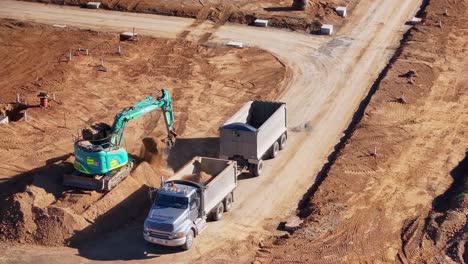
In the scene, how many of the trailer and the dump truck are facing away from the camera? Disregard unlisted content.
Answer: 0

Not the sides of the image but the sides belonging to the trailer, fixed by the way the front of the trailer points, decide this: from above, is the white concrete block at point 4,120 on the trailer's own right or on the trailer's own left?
on the trailer's own right

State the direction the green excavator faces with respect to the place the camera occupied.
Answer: facing away from the viewer and to the right of the viewer

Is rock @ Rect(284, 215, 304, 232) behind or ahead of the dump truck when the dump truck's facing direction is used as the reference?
behind

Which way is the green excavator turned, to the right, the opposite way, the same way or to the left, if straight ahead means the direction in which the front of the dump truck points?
the opposite way

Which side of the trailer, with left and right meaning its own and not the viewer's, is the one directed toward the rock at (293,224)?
left

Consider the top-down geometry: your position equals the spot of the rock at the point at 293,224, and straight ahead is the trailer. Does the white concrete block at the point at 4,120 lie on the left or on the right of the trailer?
left

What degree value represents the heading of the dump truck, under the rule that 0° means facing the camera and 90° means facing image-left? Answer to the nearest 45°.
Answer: approximately 45°

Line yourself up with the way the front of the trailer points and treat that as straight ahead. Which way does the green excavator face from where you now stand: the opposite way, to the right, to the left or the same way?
the opposite way

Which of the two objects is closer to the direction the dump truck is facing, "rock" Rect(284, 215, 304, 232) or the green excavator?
the green excavator

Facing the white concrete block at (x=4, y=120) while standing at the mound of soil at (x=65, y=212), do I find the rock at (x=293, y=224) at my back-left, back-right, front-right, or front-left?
back-right

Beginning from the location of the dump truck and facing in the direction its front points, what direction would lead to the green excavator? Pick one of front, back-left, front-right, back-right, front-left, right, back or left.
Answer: right

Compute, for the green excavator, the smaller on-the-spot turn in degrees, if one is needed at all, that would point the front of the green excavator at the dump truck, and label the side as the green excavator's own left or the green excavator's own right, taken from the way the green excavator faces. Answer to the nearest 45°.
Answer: approximately 90° to the green excavator's own right

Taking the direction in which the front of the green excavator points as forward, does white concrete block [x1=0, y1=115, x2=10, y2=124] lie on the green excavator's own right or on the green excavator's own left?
on the green excavator's own left

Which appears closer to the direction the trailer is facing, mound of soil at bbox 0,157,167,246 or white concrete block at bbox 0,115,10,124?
the mound of soil

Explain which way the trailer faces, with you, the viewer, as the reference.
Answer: facing the viewer and to the left of the viewer

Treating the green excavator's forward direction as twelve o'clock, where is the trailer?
The trailer is roughly at 1 o'clock from the green excavator.

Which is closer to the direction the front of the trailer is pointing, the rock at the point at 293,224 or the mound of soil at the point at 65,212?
the mound of soil
